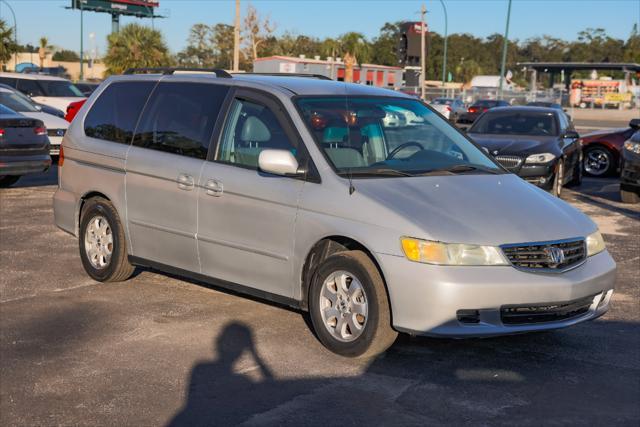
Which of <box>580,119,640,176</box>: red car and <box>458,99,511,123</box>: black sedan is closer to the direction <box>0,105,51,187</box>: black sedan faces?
the black sedan

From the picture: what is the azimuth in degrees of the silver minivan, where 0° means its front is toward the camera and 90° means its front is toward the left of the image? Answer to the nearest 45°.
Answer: approximately 315°

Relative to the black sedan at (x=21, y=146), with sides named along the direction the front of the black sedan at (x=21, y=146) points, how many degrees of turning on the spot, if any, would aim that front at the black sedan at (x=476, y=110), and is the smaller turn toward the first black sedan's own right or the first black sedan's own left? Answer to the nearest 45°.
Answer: approximately 90° to the first black sedan's own right

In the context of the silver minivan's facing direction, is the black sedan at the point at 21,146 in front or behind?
behind

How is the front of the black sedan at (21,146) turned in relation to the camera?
facing away from the viewer and to the left of the viewer

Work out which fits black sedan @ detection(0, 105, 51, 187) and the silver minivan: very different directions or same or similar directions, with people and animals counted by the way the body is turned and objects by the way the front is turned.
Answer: very different directions

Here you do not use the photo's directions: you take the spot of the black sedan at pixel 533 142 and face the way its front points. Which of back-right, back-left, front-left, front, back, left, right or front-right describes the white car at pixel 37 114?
front-right

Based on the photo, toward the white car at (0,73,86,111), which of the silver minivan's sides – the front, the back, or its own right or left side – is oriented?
back

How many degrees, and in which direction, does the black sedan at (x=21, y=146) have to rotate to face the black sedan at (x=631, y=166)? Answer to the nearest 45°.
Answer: approximately 135° to its right

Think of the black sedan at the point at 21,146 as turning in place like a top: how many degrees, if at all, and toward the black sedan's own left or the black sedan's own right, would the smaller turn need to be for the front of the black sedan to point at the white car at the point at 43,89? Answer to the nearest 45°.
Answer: approximately 45° to the black sedan's own right

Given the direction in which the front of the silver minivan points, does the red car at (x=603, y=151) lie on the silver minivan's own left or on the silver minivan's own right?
on the silver minivan's own left
